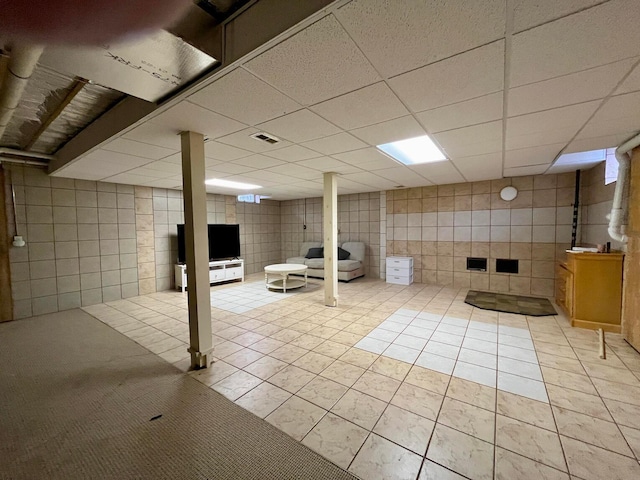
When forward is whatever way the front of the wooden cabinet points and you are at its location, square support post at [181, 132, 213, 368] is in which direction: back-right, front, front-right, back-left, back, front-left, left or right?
front-left

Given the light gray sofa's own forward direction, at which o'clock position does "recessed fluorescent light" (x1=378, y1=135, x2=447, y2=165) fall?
The recessed fluorescent light is roughly at 10 o'clock from the light gray sofa.

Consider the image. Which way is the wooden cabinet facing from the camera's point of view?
to the viewer's left

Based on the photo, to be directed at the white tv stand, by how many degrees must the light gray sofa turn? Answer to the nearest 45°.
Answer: approximately 45° to its right

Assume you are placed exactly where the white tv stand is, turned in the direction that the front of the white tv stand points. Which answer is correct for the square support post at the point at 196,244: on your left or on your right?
on your right

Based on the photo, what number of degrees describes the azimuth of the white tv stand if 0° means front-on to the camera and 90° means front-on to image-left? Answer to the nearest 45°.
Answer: approximately 315°

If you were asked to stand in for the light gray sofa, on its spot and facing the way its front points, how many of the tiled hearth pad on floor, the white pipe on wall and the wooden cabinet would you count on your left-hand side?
3

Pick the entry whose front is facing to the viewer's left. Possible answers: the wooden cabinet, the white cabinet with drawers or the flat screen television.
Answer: the wooden cabinet

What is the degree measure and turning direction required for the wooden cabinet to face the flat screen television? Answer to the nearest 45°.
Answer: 0° — it already faces it

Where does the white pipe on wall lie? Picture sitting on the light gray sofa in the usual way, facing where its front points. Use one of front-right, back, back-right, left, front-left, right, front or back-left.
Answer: left

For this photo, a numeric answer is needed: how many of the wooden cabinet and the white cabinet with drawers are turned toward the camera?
1
